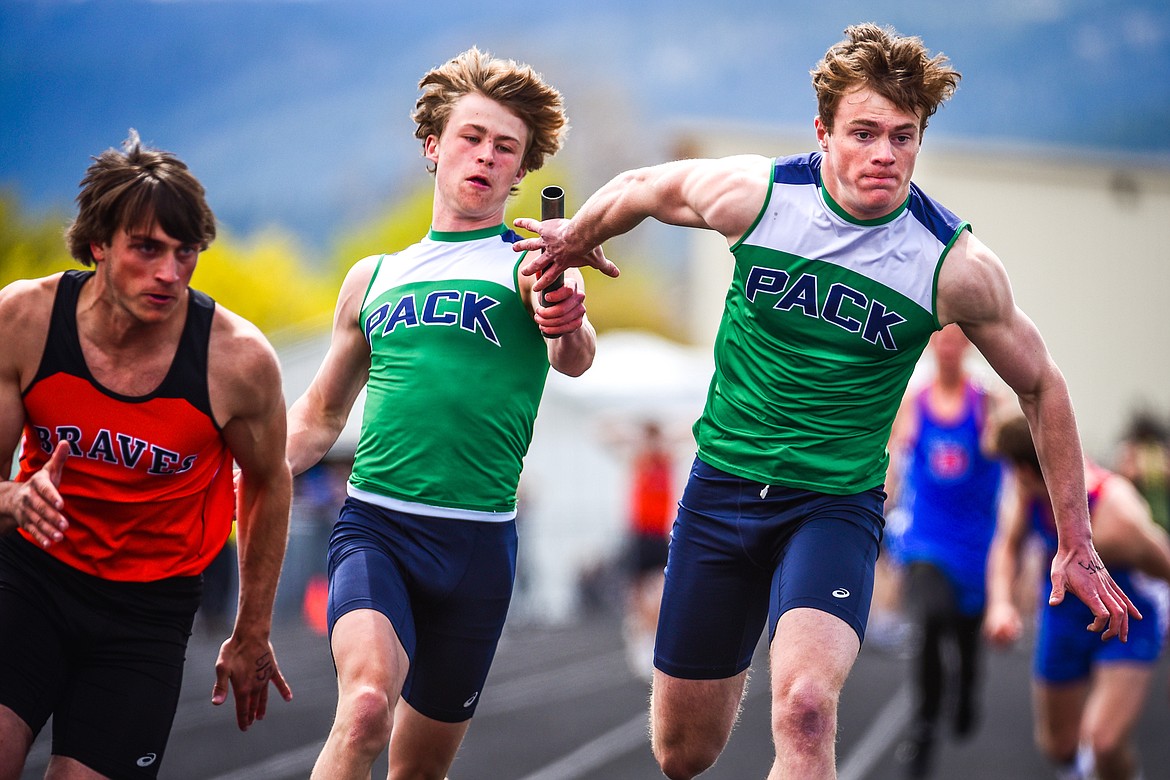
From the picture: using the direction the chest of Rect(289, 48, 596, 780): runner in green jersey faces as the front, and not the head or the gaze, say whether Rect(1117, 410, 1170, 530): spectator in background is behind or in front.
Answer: behind

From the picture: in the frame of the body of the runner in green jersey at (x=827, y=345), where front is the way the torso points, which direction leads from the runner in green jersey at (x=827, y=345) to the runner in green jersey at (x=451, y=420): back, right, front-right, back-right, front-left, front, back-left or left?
right

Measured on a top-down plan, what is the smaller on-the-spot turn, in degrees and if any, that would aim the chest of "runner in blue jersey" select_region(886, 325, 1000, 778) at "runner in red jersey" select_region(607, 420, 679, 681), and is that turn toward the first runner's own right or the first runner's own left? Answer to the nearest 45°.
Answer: approximately 135° to the first runner's own right

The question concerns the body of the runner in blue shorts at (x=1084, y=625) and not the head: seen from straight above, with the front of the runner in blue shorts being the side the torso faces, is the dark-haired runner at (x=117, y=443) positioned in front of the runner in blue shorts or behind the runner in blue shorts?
in front

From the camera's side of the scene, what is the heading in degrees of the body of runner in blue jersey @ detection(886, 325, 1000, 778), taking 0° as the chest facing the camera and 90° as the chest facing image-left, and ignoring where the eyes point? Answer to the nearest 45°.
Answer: approximately 0°

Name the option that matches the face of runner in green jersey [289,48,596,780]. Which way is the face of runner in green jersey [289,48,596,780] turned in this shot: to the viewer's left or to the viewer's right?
to the viewer's right
